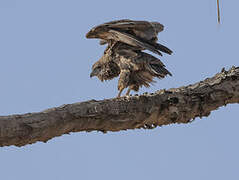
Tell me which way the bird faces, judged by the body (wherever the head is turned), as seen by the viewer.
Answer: to the viewer's left
